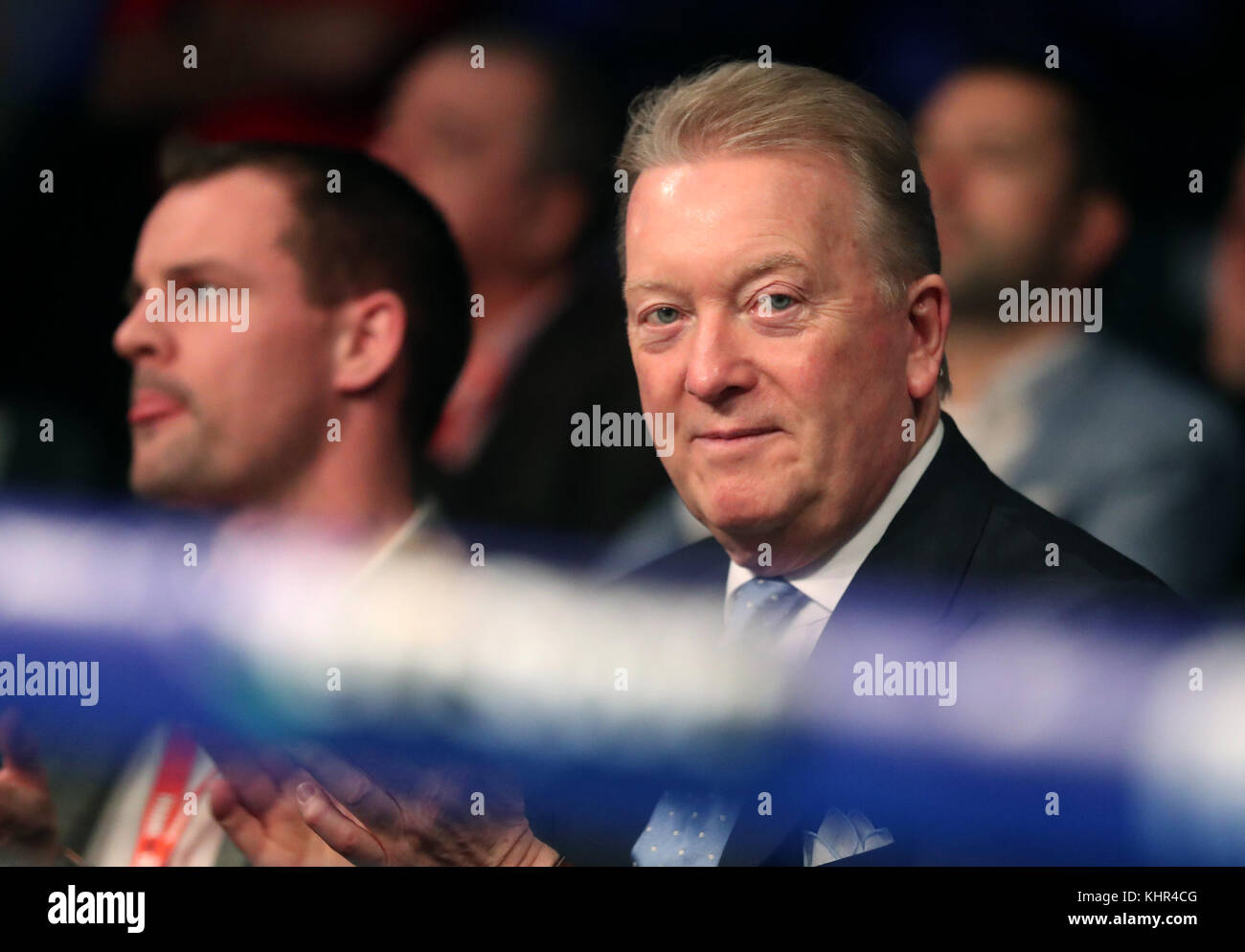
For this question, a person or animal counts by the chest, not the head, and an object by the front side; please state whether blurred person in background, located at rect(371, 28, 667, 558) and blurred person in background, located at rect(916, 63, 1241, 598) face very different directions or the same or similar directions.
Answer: same or similar directions

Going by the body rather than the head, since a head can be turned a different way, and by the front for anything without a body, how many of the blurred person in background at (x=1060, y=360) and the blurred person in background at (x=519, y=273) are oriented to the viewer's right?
0

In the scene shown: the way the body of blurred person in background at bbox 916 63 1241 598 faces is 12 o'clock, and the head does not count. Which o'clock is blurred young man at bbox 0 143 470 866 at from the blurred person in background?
The blurred young man is roughly at 1 o'clock from the blurred person in background.

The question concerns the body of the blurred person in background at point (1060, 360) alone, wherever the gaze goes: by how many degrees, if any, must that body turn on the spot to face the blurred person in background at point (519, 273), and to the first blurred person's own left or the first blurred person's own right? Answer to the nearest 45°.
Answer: approximately 45° to the first blurred person's own right

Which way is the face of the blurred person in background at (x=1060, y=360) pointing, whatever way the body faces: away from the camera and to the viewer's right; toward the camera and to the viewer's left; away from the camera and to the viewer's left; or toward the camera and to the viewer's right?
toward the camera and to the viewer's left

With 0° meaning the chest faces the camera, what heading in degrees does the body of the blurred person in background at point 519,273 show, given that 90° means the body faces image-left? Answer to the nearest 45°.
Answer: approximately 45°

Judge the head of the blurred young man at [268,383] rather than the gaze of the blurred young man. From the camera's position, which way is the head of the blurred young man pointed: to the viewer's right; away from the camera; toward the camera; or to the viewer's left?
to the viewer's left

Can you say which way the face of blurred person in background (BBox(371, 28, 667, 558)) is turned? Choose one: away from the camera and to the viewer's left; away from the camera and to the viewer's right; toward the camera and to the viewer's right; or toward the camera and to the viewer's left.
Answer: toward the camera and to the viewer's left

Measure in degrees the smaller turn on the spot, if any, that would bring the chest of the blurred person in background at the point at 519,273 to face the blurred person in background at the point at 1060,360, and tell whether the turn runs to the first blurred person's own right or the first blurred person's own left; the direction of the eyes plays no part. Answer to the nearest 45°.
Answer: approximately 135° to the first blurred person's own left
